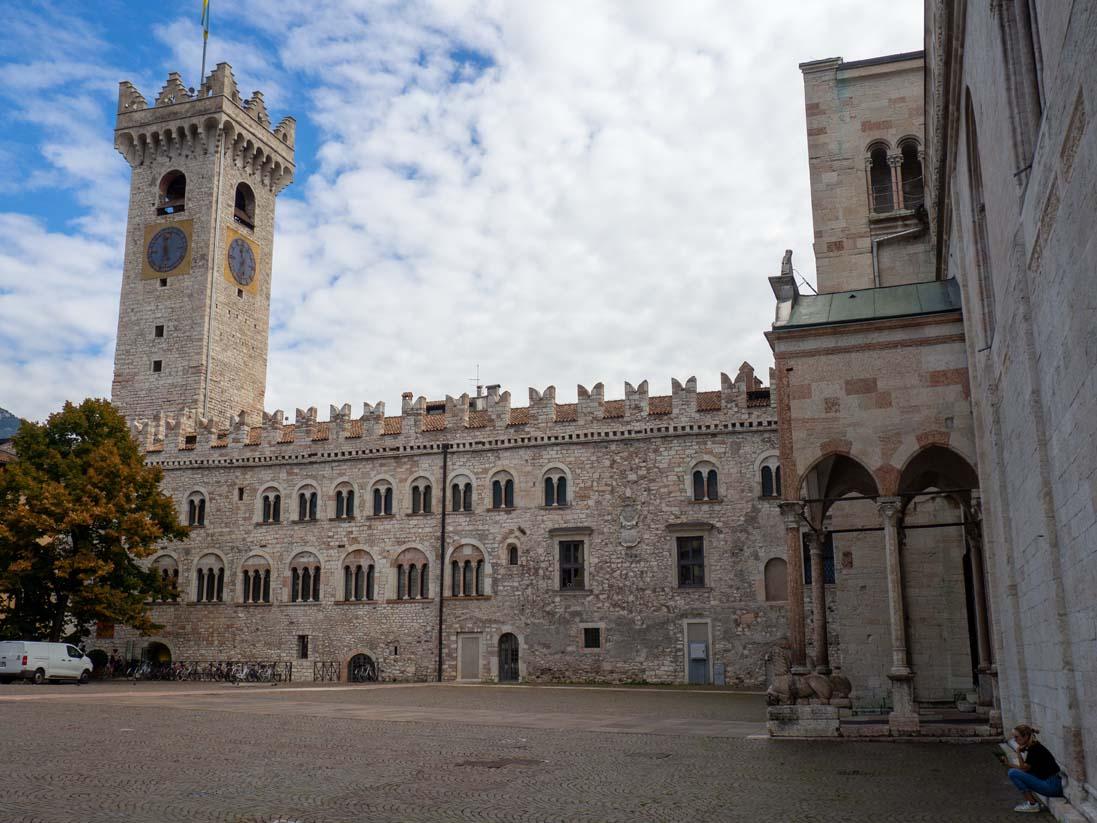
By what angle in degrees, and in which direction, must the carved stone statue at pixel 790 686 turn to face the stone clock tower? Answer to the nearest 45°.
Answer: approximately 45° to its right

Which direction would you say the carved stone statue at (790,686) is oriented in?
to the viewer's left

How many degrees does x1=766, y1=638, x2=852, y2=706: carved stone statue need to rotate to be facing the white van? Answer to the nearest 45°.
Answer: approximately 45° to its right

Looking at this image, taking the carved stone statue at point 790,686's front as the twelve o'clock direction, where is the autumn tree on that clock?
The autumn tree is roughly at 1 o'clock from the carved stone statue.

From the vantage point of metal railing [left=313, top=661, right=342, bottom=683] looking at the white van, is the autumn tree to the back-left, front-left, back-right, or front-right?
front-right

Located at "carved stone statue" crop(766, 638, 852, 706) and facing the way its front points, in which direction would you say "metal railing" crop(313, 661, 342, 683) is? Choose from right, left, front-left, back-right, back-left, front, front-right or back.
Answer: front-right
